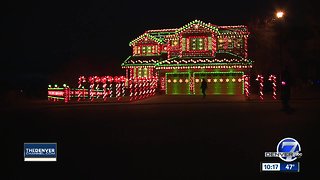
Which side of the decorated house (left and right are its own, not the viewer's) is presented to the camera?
front
